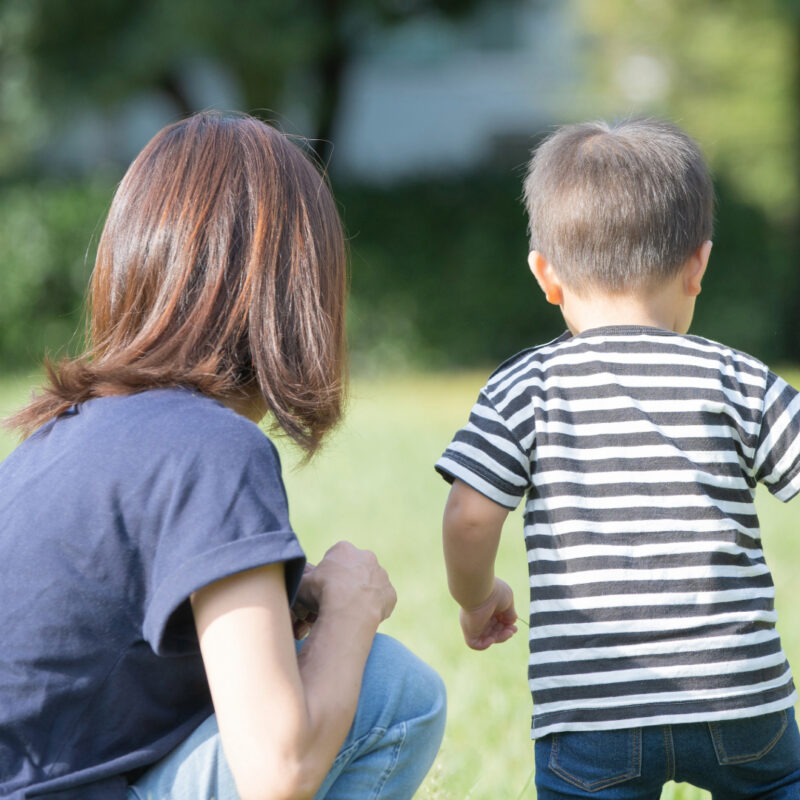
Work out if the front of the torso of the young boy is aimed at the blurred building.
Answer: yes

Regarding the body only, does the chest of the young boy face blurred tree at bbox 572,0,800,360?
yes

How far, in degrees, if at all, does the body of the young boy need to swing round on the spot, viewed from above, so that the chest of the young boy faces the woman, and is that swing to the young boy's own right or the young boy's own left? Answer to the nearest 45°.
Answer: approximately 135° to the young boy's own left

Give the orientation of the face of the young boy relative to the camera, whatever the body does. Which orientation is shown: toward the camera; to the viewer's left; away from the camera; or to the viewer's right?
away from the camera

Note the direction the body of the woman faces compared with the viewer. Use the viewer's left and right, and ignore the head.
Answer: facing away from the viewer and to the right of the viewer

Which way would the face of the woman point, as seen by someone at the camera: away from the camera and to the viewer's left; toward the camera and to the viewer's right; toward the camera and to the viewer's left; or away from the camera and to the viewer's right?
away from the camera and to the viewer's right

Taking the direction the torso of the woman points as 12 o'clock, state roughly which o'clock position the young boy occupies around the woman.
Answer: The young boy is roughly at 1 o'clock from the woman.

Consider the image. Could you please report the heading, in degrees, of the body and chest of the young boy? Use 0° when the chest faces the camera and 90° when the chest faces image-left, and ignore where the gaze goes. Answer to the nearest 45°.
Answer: approximately 180°
